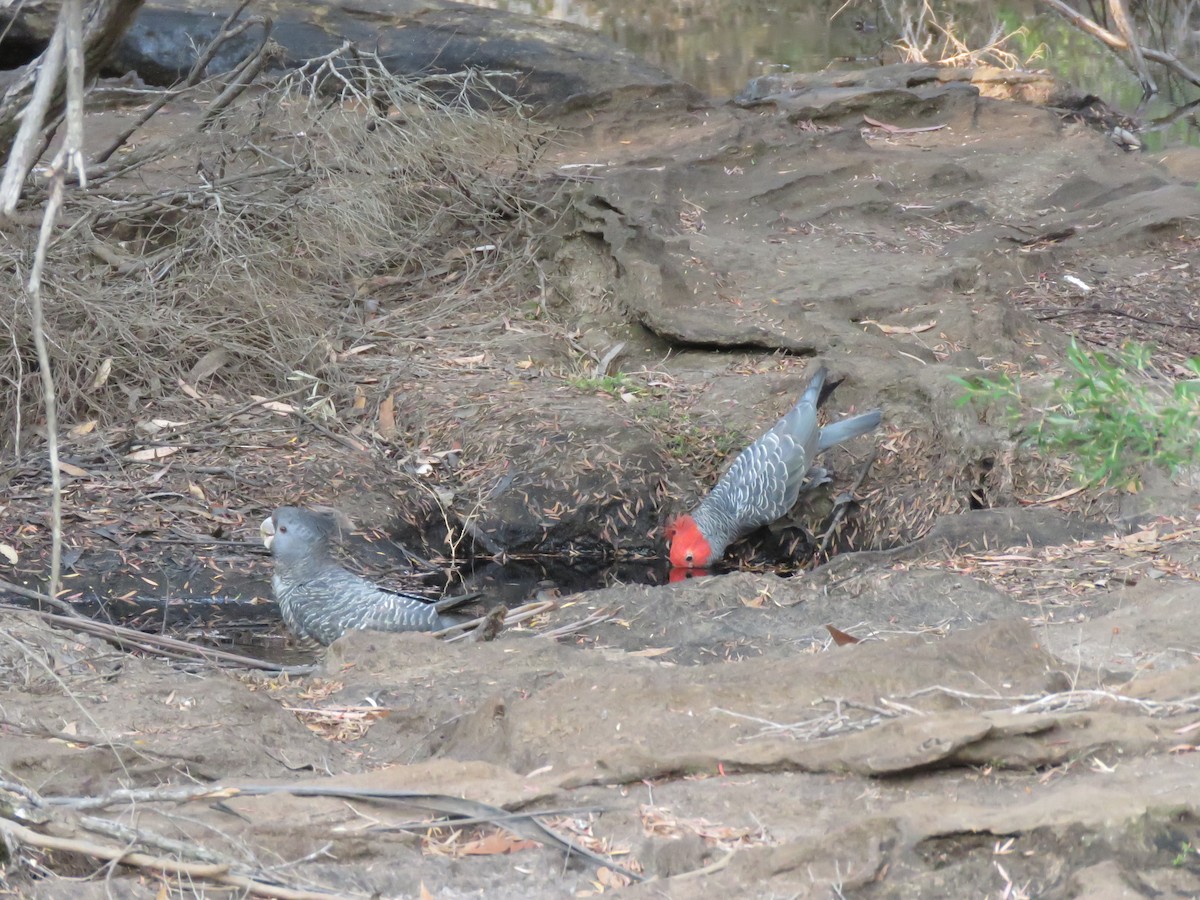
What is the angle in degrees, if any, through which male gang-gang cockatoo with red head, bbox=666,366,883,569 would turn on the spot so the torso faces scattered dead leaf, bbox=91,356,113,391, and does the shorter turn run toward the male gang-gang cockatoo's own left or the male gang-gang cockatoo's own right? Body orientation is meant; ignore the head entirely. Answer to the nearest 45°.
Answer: approximately 45° to the male gang-gang cockatoo's own right

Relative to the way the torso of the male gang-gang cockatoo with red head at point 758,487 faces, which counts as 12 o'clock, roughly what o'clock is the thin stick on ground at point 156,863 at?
The thin stick on ground is roughly at 11 o'clock from the male gang-gang cockatoo with red head.

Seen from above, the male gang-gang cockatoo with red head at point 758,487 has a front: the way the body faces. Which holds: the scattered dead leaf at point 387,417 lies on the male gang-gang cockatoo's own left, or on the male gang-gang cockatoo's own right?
on the male gang-gang cockatoo's own right

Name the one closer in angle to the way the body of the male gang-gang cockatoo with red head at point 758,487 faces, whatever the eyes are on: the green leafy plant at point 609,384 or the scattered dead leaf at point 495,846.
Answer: the scattered dead leaf

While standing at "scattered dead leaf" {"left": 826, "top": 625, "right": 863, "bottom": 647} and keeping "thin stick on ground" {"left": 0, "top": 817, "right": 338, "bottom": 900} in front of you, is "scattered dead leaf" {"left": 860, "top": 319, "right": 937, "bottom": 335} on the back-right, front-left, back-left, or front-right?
back-right

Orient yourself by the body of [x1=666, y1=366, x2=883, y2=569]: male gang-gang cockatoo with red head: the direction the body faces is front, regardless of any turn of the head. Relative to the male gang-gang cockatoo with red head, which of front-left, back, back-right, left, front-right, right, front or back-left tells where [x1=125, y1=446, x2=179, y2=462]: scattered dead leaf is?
front-right

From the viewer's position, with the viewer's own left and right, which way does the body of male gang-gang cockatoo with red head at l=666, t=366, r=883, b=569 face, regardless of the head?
facing the viewer and to the left of the viewer

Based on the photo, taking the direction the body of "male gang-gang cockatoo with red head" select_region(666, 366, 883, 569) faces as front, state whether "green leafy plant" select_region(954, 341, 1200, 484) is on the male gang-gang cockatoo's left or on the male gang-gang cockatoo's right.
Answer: on the male gang-gang cockatoo's left

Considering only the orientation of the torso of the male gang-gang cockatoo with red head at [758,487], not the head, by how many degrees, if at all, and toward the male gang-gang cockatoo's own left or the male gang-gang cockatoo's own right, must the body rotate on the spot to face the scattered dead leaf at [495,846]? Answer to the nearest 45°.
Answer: approximately 45° to the male gang-gang cockatoo's own left

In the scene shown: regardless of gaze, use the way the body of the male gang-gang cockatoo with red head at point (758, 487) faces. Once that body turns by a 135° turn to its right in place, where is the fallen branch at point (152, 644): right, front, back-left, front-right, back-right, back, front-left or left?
back-left

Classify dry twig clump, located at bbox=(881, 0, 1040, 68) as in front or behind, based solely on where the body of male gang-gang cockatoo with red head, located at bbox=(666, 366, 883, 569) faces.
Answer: behind

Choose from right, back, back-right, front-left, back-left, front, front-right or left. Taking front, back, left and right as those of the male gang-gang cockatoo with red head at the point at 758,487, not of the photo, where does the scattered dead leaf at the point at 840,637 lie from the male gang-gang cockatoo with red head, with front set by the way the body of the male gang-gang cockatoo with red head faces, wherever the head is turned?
front-left
